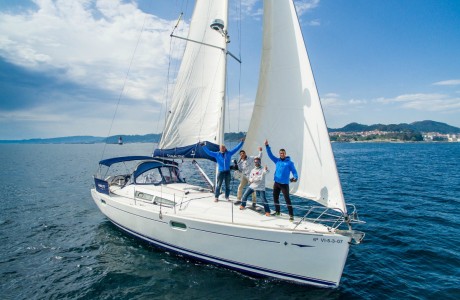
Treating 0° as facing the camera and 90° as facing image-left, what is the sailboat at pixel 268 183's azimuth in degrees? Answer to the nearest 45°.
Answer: approximately 315°

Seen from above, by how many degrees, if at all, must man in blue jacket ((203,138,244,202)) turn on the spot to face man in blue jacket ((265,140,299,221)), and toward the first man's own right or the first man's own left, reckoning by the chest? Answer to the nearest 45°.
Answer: approximately 45° to the first man's own left

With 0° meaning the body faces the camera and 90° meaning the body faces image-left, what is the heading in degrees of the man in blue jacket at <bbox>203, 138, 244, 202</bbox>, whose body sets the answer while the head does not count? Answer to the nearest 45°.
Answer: approximately 0°

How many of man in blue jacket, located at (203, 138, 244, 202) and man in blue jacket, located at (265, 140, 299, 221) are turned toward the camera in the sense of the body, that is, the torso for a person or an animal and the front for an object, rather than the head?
2

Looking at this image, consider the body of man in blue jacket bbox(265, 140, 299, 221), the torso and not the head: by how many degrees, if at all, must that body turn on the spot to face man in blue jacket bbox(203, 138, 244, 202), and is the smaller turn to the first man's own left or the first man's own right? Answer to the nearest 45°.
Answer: approximately 135° to the first man's own right
